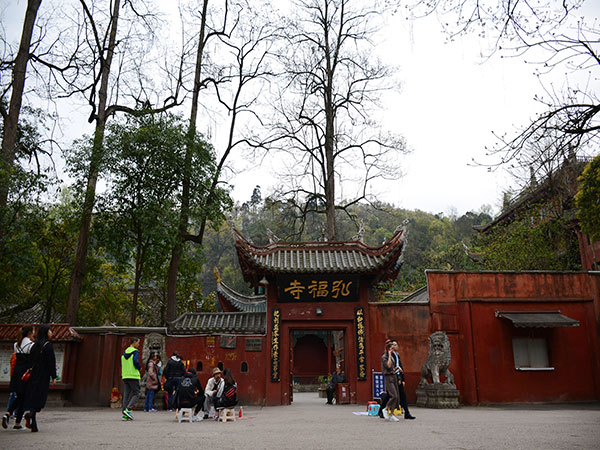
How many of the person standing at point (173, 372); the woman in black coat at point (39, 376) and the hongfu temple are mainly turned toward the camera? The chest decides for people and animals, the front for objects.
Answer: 1

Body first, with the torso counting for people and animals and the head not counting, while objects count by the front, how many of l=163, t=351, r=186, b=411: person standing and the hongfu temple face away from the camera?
1

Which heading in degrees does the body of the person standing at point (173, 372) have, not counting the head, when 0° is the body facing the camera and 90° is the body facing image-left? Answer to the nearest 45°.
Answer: approximately 180°

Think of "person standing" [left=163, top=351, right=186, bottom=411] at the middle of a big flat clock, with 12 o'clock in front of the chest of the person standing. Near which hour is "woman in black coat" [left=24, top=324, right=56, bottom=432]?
The woman in black coat is roughly at 7 o'clock from the person standing.

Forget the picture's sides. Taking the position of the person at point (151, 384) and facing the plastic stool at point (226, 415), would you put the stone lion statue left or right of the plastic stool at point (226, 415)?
left

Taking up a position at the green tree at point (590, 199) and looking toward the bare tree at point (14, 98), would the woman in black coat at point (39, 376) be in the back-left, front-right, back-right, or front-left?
front-left

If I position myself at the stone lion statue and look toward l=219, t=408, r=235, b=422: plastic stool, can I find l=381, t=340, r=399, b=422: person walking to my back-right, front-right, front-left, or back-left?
front-left

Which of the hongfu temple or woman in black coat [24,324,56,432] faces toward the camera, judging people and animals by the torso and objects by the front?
the hongfu temple

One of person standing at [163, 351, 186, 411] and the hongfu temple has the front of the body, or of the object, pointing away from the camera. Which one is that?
the person standing

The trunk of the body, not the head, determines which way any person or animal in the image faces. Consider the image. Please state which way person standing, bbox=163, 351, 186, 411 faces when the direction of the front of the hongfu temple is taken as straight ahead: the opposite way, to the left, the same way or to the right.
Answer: the opposite way

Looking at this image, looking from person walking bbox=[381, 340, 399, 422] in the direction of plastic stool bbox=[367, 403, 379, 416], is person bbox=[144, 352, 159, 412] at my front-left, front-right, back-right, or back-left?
front-left

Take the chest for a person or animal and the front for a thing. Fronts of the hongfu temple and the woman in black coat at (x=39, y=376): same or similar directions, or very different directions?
very different directions

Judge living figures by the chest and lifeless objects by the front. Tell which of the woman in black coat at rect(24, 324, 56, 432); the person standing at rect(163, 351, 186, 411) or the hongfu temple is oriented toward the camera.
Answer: the hongfu temple

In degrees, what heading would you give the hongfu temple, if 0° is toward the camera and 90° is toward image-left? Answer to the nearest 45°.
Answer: approximately 0°
